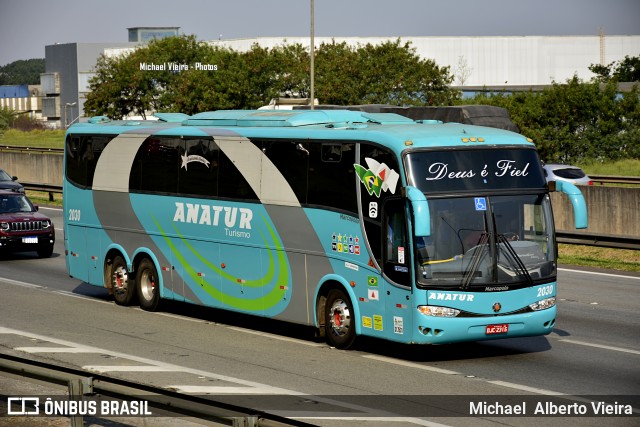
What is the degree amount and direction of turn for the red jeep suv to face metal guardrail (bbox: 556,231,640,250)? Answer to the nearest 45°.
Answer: approximately 45° to its left

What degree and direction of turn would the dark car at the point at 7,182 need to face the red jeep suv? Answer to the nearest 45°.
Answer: approximately 45° to its right

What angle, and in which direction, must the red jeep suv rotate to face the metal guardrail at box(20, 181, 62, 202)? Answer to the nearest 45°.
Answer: approximately 135° to its left

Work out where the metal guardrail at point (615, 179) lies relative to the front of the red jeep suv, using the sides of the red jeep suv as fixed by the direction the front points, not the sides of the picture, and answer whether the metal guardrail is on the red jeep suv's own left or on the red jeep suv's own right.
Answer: on the red jeep suv's own left

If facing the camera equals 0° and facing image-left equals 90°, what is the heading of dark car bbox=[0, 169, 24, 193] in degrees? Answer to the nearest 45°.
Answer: approximately 315°

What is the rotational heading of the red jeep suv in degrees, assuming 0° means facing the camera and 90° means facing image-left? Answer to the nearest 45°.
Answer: approximately 315°

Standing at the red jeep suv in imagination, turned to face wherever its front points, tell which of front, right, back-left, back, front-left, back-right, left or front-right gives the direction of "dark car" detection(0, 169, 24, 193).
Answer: back-left

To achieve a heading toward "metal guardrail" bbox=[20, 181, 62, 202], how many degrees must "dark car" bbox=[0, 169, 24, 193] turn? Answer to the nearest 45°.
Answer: approximately 135° to its left
